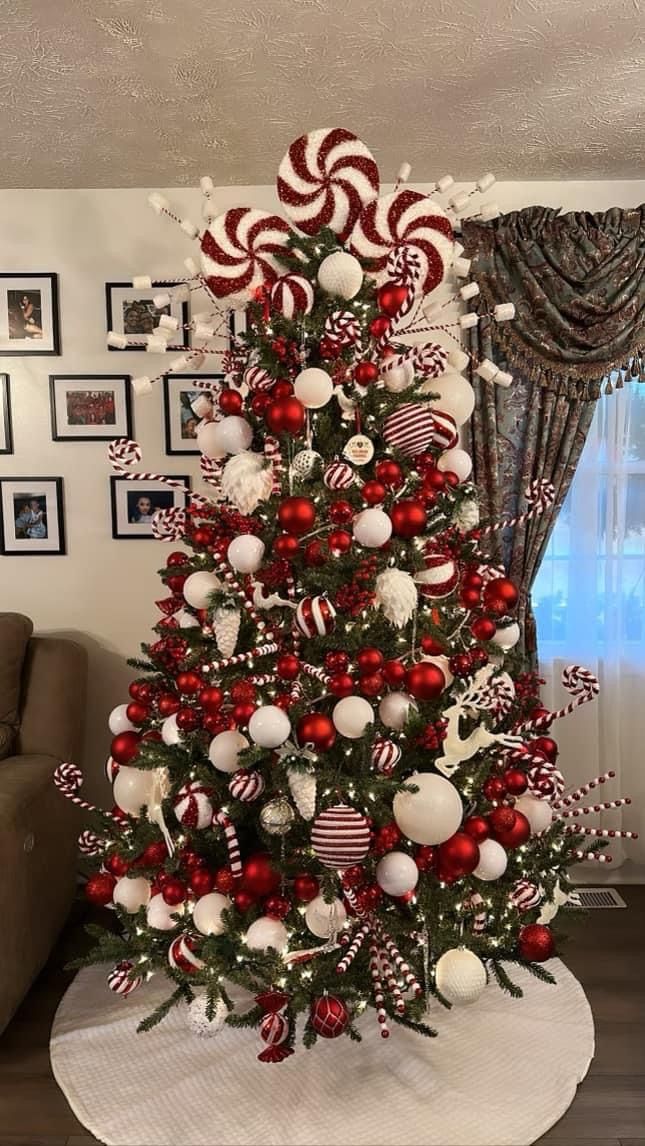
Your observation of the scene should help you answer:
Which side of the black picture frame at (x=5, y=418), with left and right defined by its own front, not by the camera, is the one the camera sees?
front

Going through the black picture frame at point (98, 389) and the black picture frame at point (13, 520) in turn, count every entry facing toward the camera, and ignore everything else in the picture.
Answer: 2

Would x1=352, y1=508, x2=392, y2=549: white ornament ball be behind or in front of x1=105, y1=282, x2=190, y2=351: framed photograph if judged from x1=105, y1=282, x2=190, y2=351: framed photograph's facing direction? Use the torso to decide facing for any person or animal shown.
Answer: in front

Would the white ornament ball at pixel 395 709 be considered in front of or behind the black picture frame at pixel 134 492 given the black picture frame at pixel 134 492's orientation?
in front

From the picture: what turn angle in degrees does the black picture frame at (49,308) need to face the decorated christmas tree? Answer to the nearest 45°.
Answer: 0° — it already faces it

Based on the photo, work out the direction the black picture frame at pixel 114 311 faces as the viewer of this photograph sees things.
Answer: facing the viewer

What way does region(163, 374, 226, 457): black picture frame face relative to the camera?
toward the camera
